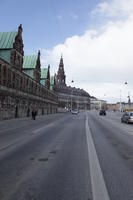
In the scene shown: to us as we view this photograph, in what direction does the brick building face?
facing to the right of the viewer
